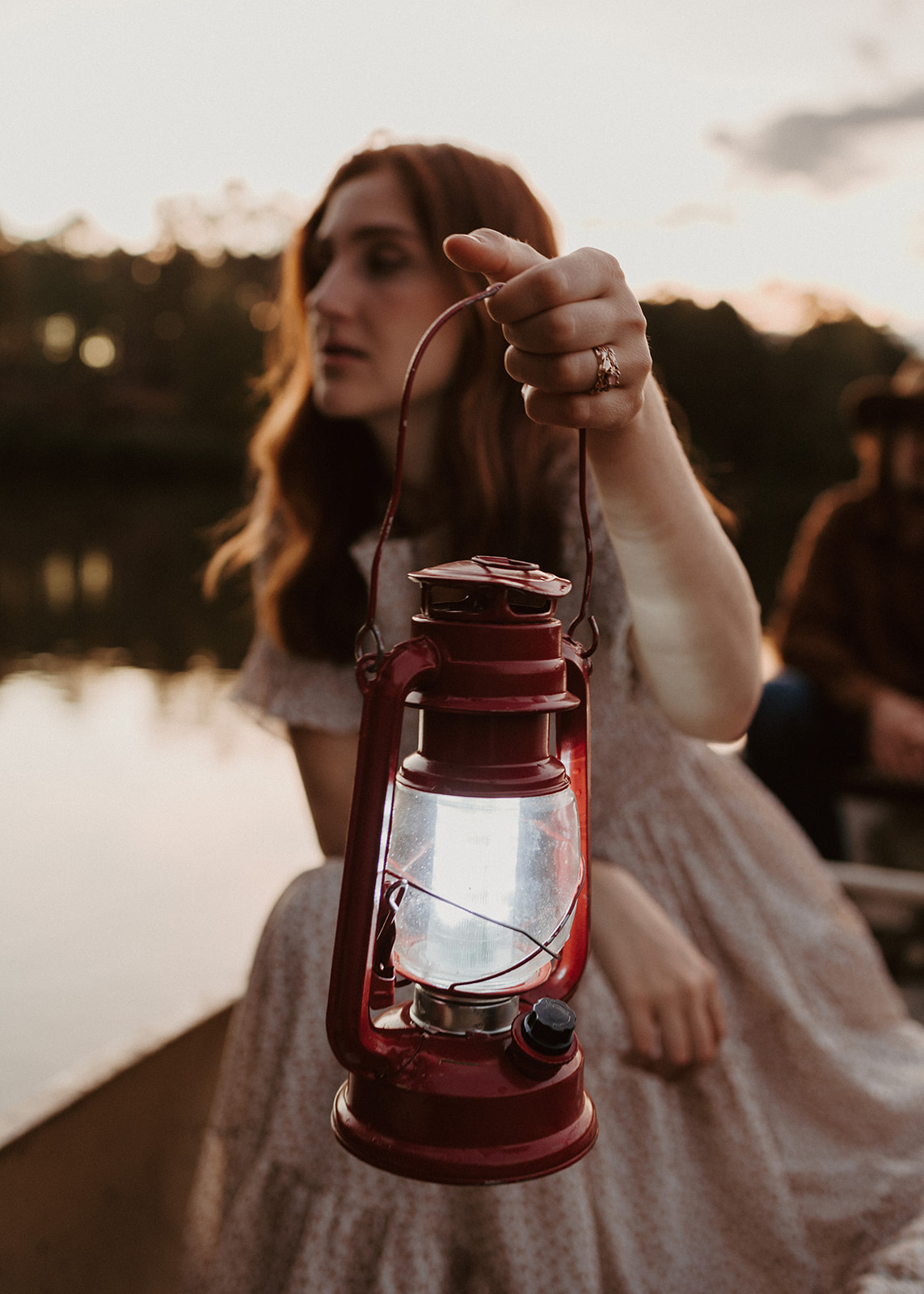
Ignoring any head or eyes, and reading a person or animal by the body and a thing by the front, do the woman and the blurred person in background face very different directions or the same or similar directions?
same or similar directions

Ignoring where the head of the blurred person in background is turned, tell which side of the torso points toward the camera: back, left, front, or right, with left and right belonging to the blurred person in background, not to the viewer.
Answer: front

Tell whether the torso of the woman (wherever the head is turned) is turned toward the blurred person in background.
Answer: no

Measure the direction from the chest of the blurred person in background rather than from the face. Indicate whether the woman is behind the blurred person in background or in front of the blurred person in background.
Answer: in front

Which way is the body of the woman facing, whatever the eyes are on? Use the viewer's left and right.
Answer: facing the viewer

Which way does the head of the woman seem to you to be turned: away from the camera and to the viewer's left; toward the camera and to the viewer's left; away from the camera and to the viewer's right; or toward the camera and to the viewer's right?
toward the camera and to the viewer's left

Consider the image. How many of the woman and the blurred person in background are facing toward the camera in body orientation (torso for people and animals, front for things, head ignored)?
2
